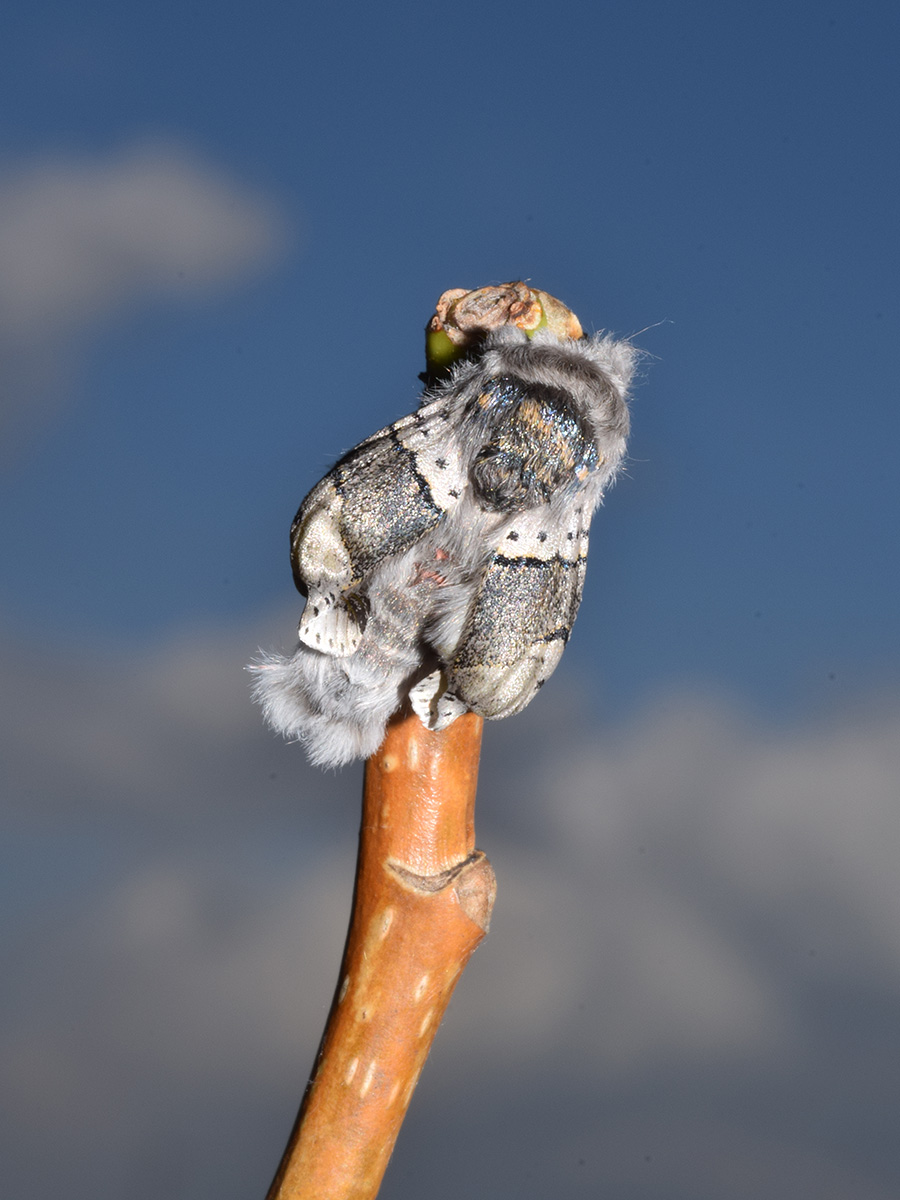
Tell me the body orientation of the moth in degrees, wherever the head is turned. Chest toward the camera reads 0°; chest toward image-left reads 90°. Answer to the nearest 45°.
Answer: approximately 225°
